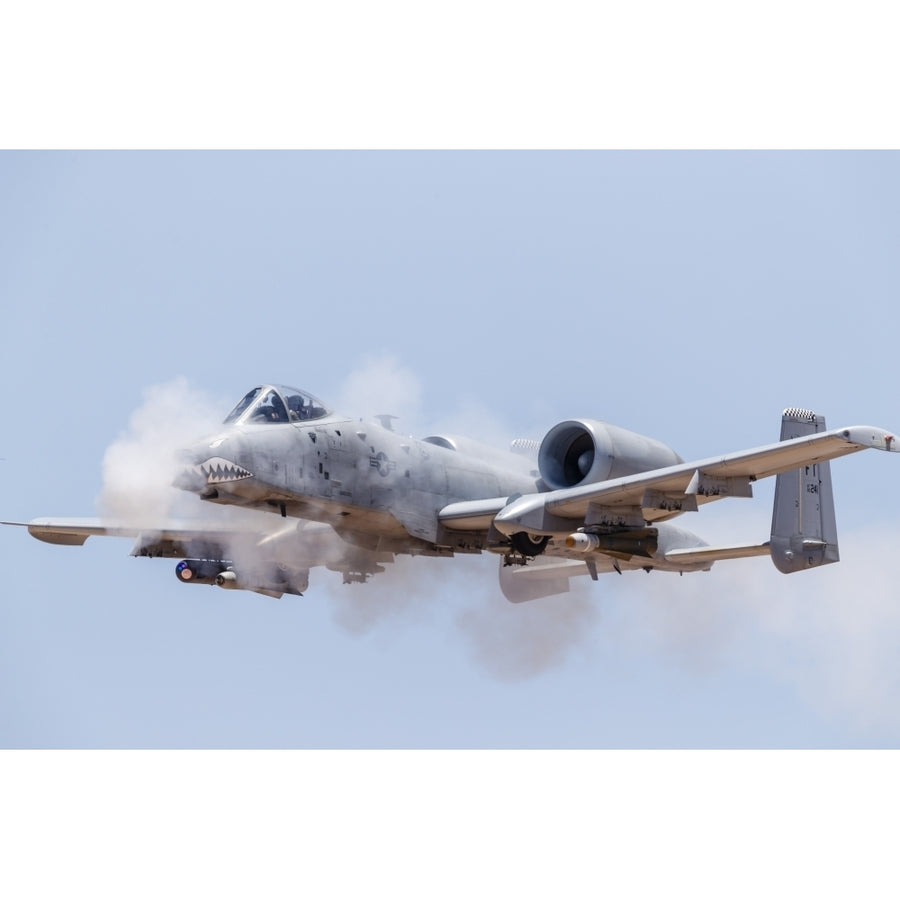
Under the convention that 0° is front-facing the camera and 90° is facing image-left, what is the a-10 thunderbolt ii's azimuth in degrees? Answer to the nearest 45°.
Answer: approximately 45°
